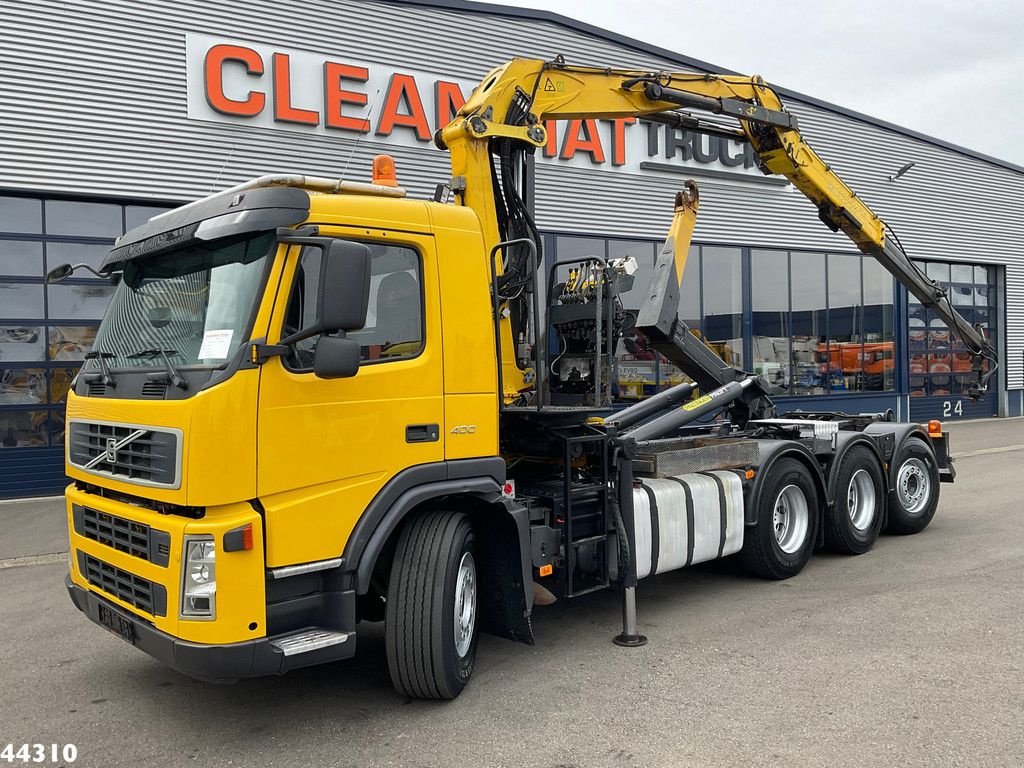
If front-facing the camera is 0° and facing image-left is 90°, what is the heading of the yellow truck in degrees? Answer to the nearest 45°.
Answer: approximately 45°
